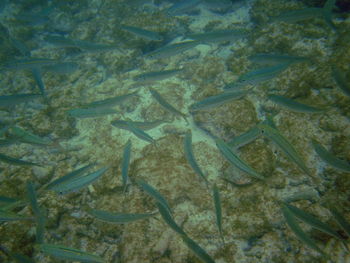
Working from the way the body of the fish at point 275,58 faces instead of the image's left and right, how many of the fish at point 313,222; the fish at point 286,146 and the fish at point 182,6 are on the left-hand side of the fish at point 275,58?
2

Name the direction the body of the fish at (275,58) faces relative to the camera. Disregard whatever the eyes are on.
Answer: to the viewer's left

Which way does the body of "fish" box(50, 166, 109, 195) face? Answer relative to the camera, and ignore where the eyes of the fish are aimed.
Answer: to the viewer's left

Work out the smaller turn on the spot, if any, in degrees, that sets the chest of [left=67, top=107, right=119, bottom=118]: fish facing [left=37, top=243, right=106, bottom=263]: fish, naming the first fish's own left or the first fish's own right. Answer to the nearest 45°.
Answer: approximately 90° to the first fish's own left

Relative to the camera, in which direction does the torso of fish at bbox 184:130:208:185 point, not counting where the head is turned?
away from the camera

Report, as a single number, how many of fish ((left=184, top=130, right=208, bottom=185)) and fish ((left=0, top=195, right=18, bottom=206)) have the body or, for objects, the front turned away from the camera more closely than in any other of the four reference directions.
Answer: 1

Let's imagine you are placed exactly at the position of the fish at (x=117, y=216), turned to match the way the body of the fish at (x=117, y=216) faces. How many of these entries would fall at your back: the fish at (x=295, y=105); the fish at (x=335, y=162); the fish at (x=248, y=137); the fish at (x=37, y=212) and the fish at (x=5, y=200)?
3

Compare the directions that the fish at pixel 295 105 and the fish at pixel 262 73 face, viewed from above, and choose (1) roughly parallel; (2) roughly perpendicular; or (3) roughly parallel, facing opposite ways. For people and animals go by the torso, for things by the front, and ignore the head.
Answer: roughly parallel

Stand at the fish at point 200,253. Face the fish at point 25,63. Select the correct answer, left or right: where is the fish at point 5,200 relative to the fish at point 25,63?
left

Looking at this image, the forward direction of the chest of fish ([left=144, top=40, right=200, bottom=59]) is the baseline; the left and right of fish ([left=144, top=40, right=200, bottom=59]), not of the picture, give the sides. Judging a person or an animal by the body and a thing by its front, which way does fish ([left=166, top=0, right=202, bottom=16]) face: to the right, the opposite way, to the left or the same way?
the same way

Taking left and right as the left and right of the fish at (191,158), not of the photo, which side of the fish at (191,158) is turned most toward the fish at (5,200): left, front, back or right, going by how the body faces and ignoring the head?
left

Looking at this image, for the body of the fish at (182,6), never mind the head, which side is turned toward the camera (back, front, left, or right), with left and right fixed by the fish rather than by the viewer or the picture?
left

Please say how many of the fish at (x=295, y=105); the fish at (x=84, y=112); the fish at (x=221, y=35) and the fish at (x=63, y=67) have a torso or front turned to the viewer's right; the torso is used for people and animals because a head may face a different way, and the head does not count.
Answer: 2
